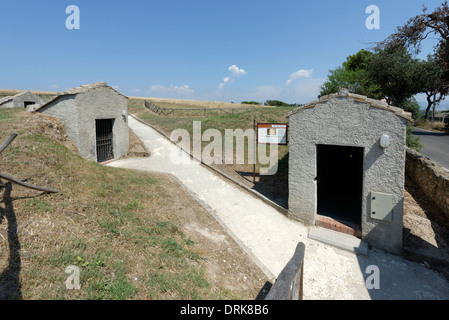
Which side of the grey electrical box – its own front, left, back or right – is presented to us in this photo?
front

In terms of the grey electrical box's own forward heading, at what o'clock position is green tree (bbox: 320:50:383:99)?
The green tree is roughly at 6 o'clock from the grey electrical box.

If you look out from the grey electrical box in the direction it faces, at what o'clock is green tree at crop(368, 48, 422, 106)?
The green tree is roughly at 6 o'clock from the grey electrical box.
